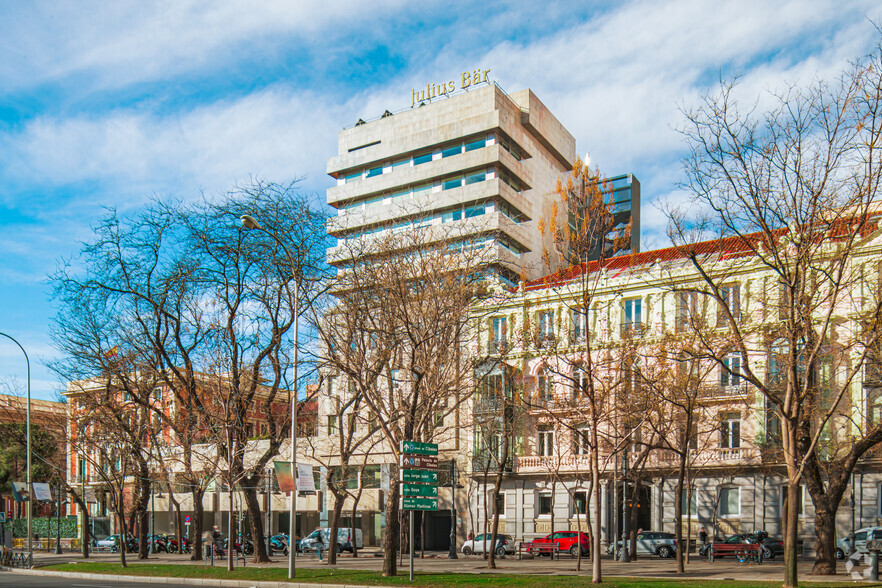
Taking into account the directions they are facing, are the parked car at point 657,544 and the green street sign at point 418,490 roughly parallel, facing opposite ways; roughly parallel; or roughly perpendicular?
roughly perpendicular

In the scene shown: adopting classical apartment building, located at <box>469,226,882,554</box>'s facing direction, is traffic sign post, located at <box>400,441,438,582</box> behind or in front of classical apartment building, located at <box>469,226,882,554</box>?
in front

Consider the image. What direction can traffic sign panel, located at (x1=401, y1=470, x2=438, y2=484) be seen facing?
toward the camera

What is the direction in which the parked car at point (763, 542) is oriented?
to the viewer's left

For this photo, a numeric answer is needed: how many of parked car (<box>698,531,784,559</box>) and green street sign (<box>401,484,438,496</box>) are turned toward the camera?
1

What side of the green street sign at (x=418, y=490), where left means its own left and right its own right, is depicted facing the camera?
front

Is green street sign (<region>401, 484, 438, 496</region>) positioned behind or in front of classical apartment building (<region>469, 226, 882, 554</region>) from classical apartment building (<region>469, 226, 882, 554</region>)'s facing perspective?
in front

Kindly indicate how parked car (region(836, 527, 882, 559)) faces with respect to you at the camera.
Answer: facing to the left of the viewer

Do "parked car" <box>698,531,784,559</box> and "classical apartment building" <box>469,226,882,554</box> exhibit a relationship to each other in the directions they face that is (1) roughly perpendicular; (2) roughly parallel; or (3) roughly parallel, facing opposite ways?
roughly perpendicular

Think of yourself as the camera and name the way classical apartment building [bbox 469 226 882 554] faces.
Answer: facing the viewer

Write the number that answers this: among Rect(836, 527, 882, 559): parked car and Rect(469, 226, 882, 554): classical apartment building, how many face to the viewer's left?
1

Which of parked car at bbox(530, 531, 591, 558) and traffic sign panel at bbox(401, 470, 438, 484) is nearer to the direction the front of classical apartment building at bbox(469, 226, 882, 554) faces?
the traffic sign panel
